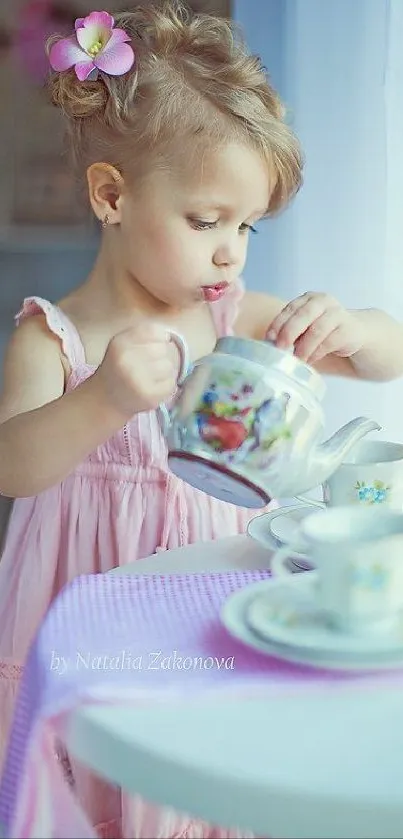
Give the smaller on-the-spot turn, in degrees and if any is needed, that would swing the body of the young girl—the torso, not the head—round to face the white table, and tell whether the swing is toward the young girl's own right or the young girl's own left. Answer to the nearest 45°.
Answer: approximately 45° to the young girl's own right

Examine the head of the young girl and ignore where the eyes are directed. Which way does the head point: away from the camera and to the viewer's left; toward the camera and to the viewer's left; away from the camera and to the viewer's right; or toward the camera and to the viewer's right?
toward the camera and to the viewer's right

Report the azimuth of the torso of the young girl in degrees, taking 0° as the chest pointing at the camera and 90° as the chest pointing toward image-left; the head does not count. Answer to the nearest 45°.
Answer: approximately 315°
